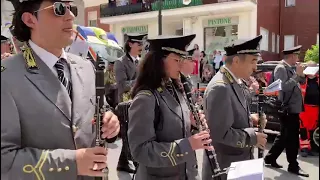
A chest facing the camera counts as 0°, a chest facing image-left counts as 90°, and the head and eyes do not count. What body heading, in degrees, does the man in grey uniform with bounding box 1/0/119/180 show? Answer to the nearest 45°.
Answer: approximately 315°

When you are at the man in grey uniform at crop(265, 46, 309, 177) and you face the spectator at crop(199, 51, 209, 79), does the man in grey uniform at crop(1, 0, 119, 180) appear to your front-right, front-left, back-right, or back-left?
back-left

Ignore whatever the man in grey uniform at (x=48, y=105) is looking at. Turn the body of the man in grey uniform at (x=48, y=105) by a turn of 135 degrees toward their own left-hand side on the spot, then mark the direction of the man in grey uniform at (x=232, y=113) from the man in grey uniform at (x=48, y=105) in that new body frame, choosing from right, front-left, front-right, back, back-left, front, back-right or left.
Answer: front-right

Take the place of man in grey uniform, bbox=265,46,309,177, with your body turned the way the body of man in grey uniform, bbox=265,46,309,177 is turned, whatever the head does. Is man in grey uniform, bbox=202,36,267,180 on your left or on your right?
on your right

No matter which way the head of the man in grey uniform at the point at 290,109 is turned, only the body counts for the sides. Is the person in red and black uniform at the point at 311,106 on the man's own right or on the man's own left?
on the man's own left
